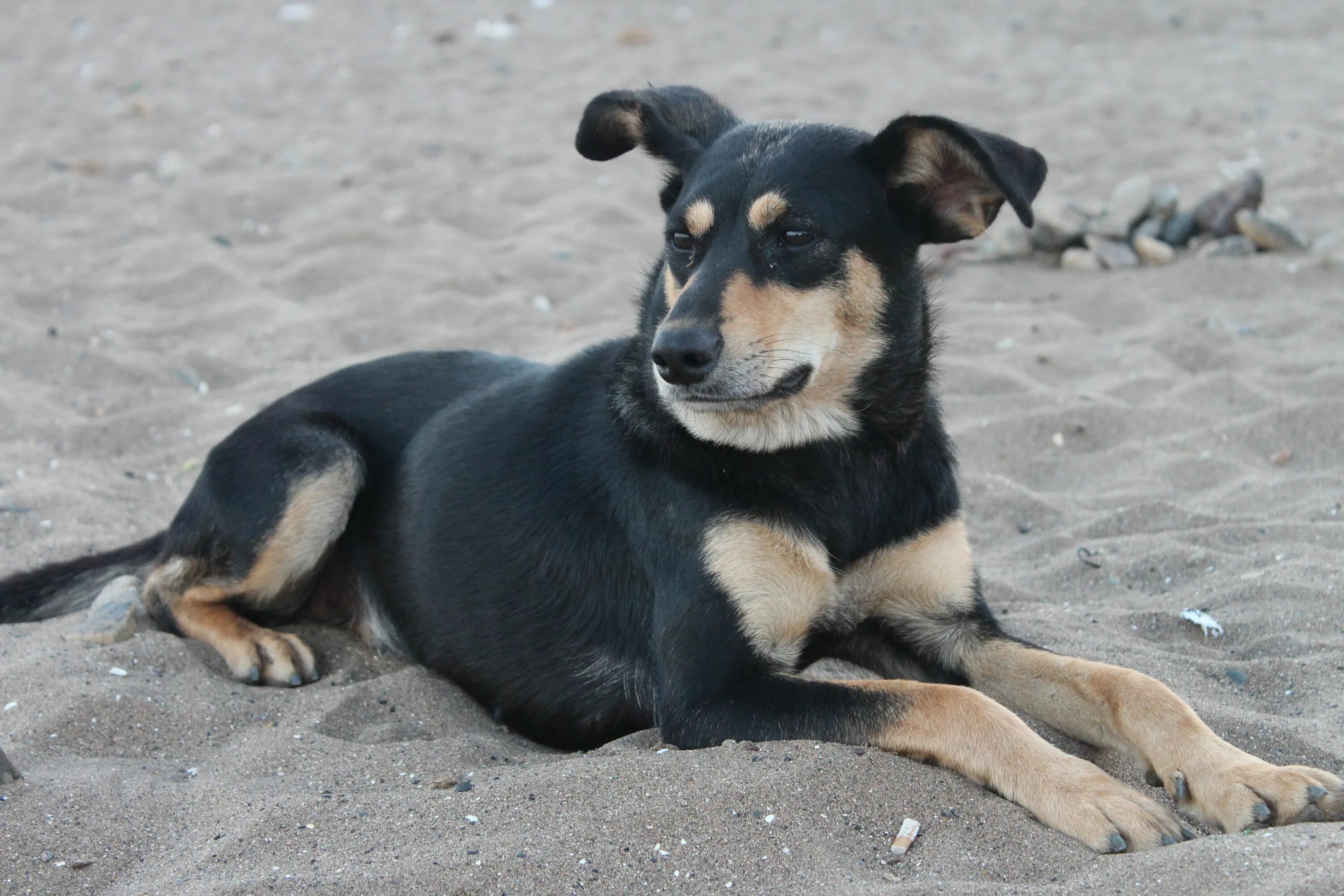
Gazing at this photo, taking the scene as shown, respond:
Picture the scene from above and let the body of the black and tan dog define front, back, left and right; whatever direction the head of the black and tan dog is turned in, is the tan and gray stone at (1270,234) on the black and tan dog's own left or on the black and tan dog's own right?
on the black and tan dog's own left

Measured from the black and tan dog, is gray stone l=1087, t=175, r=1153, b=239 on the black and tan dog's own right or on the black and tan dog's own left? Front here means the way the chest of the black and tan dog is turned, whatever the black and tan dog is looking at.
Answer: on the black and tan dog's own left

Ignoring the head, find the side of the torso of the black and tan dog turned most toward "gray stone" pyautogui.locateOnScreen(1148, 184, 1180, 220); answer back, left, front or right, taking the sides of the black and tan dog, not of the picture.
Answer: left

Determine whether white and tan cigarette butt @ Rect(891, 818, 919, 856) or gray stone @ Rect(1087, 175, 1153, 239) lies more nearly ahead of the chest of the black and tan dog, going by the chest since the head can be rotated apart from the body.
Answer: the white and tan cigarette butt

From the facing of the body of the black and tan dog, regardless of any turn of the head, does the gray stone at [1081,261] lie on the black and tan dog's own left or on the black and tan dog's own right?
on the black and tan dog's own left

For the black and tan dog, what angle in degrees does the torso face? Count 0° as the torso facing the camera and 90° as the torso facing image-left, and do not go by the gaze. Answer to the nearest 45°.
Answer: approximately 315°

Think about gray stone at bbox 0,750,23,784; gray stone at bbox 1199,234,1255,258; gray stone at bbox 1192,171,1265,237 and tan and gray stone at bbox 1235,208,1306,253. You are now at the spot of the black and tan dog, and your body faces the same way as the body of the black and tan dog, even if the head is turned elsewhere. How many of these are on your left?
3

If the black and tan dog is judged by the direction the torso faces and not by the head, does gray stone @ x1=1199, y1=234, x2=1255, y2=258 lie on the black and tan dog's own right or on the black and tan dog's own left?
on the black and tan dog's own left

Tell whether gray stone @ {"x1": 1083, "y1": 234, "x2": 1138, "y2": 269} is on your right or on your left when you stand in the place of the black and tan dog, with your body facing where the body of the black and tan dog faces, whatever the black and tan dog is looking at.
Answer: on your left

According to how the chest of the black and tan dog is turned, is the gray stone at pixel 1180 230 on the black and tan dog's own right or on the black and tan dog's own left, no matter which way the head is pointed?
on the black and tan dog's own left
